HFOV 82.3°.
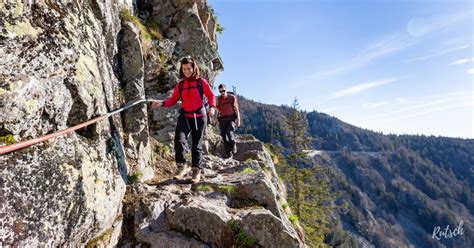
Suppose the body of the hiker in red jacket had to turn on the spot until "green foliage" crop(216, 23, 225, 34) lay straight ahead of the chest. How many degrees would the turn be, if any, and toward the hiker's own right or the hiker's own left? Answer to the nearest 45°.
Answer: approximately 180°

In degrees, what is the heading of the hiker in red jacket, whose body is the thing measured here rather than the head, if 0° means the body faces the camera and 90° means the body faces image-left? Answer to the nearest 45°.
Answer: approximately 0°

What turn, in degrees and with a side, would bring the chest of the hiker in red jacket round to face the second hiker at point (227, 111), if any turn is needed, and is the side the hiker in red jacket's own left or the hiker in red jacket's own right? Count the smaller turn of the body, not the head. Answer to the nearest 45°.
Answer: approximately 180°

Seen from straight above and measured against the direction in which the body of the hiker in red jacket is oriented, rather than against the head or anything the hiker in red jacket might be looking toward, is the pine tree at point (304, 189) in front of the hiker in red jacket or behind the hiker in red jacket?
behind

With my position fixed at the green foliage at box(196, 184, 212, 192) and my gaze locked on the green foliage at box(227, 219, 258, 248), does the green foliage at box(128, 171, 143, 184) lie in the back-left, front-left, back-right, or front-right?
back-right

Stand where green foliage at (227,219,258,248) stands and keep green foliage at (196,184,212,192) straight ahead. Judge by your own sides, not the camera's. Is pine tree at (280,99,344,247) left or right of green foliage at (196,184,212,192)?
right

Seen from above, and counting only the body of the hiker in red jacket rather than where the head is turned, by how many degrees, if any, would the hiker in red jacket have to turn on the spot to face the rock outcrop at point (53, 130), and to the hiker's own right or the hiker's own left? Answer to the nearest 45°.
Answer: approximately 45° to the hiker's own right
